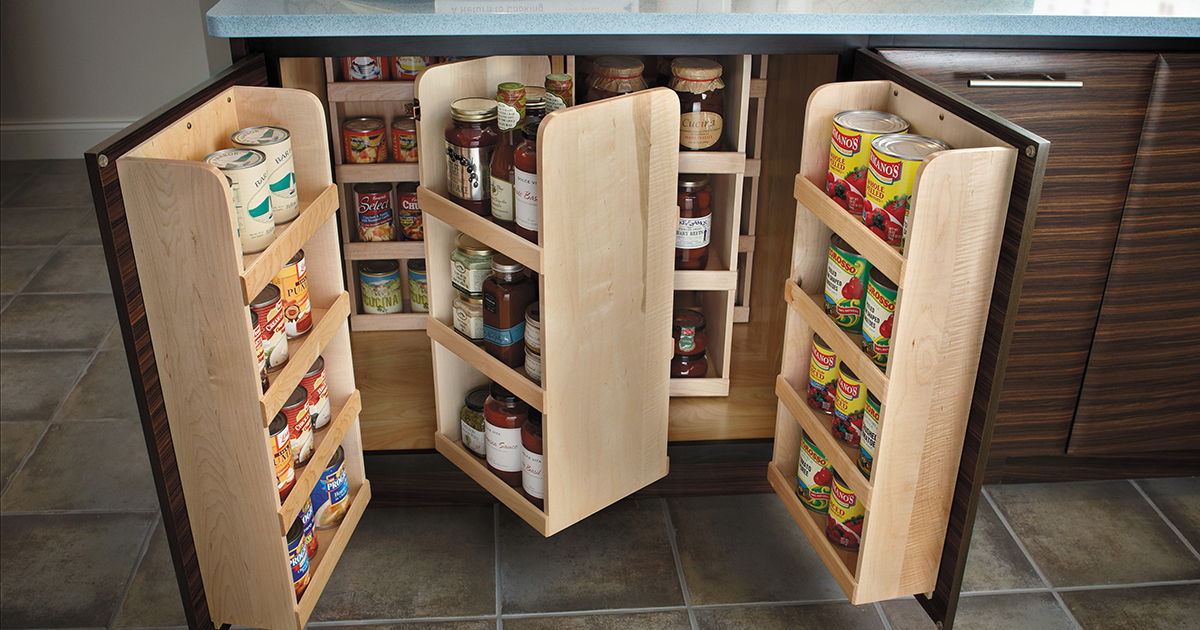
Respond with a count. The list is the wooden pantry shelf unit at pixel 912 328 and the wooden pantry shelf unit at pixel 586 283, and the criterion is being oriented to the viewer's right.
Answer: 0

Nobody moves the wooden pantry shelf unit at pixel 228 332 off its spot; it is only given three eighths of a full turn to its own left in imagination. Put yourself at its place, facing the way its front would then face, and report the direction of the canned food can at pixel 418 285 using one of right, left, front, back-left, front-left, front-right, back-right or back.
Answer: front-right

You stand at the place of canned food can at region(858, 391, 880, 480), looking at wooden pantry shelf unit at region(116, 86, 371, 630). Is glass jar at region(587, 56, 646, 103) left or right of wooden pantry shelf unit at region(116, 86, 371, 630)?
right

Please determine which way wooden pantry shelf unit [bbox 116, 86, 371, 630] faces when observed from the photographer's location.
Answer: facing the viewer and to the right of the viewer

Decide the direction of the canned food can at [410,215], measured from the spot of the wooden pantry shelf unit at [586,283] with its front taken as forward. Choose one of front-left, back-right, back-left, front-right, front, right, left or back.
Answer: right

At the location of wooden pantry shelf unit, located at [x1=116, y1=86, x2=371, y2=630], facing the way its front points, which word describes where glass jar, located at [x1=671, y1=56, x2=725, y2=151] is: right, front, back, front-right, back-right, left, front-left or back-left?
front-left

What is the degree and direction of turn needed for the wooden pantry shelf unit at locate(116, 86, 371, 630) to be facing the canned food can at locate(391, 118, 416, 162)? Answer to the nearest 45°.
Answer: approximately 90° to its left

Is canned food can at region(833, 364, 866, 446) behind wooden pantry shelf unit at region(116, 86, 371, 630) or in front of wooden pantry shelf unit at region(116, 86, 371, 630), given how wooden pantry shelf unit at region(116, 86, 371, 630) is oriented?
in front

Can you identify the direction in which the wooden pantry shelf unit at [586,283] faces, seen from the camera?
facing the viewer and to the left of the viewer

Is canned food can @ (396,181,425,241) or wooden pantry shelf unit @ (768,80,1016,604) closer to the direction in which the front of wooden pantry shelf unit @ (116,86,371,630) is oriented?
the wooden pantry shelf unit
